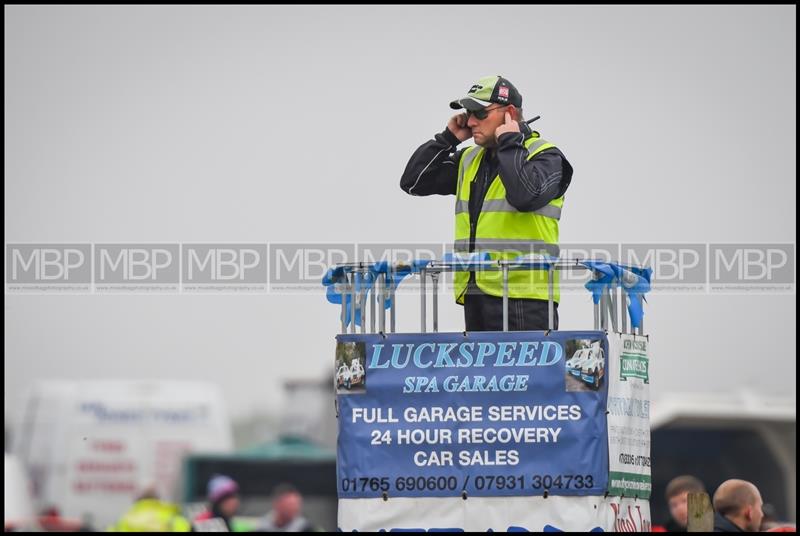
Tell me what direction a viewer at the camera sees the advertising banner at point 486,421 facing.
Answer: facing the viewer

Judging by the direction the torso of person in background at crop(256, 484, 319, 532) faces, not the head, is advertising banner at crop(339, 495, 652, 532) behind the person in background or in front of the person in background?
in front

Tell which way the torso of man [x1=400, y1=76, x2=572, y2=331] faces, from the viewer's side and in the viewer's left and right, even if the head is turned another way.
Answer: facing the viewer and to the left of the viewer

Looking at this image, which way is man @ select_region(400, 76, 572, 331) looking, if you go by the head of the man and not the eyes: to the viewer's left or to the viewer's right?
to the viewer's left

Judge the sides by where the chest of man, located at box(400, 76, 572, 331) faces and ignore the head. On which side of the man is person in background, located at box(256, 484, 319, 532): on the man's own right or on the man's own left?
on the man's own right
